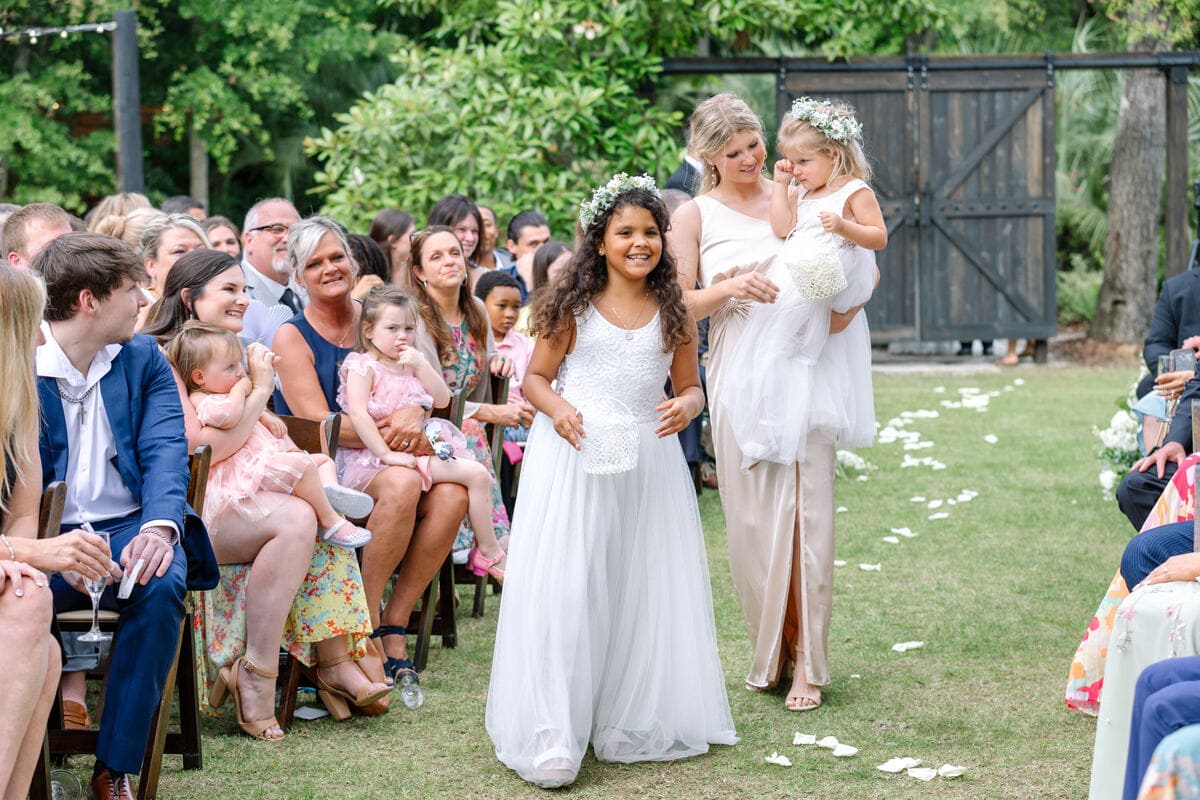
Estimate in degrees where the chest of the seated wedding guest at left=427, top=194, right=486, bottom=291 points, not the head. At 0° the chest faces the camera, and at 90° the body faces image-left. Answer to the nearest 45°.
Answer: approximately 315°

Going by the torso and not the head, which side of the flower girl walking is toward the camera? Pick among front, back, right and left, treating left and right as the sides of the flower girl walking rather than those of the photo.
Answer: front

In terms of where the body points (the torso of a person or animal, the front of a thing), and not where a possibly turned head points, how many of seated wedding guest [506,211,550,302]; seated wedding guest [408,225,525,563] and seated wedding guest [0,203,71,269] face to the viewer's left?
0

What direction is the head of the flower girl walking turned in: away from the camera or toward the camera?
toward the camera

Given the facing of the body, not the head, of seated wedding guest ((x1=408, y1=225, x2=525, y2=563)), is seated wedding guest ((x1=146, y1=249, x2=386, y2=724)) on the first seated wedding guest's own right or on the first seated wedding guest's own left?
on the first seated wedding guest's own right

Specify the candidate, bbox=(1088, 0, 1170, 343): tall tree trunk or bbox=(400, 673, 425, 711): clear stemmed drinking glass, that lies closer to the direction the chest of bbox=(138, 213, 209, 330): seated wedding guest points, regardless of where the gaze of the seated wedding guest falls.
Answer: the clear stemmed drinking glass

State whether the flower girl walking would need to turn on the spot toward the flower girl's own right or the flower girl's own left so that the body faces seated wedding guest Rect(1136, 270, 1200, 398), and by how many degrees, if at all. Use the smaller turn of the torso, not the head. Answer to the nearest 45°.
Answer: approximately 135° to the flower girl's own left

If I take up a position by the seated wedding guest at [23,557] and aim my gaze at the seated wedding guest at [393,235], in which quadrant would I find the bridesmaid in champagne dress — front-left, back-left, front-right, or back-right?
front-right

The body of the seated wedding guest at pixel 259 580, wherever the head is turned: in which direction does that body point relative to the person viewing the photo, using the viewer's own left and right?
facing the viewer and to the right of the viewer

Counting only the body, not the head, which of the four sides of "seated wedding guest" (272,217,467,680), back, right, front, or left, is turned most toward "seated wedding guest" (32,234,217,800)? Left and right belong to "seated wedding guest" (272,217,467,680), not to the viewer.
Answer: right

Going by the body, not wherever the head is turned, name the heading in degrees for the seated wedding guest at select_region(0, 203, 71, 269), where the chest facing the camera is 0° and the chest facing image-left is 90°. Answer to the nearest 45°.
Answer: approximately 315°

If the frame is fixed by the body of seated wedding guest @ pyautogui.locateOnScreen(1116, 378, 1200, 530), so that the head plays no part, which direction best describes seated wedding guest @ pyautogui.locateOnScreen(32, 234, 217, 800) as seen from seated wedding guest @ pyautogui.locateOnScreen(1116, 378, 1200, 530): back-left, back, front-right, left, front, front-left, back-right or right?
front

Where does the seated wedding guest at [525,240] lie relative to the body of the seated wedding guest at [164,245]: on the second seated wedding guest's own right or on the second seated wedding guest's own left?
on the second seated wedding guest's own left

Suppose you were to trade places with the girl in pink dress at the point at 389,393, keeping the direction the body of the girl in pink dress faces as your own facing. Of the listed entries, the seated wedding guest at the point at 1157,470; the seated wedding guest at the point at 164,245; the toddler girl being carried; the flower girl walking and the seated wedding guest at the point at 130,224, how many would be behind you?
2

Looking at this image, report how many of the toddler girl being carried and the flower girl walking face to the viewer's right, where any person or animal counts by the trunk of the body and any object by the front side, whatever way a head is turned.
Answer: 0

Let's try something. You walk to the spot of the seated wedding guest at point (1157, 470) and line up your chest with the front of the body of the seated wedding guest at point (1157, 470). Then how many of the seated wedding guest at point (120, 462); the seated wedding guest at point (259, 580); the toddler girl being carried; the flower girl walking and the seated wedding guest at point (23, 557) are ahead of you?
5

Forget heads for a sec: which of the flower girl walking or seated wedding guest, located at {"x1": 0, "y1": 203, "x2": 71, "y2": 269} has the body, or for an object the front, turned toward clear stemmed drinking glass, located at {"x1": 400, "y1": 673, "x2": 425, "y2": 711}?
the seated wedding guest
